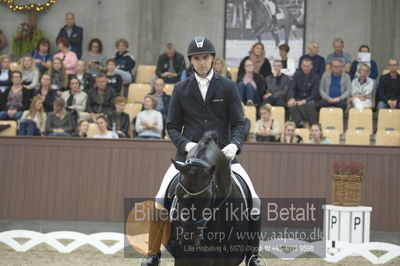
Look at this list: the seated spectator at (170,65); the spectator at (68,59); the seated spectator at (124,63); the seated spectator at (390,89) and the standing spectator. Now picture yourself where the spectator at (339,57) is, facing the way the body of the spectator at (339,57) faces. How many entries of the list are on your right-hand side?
4

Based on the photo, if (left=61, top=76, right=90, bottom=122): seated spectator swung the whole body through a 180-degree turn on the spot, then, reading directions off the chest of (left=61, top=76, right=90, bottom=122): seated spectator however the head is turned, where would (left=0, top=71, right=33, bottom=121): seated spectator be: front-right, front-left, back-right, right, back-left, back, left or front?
left

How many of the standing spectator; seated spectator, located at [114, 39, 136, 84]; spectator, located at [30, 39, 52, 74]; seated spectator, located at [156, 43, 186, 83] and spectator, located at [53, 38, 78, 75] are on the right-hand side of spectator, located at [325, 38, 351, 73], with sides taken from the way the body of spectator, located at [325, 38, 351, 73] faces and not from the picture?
5

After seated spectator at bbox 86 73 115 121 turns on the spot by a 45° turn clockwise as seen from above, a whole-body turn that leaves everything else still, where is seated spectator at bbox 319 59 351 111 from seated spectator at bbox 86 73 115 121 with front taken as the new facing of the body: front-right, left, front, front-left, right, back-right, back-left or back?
back-left

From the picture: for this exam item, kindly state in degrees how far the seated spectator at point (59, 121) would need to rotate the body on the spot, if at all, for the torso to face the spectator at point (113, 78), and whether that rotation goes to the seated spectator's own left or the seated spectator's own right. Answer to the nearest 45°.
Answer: approximately 135° to the seated spectator's own left

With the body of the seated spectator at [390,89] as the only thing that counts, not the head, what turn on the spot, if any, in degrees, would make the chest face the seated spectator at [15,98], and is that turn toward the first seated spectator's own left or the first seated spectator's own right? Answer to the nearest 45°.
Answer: approximately 90° to the first seated spectator's own right

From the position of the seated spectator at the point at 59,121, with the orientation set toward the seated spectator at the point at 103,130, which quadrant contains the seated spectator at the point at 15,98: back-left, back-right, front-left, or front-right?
back-left

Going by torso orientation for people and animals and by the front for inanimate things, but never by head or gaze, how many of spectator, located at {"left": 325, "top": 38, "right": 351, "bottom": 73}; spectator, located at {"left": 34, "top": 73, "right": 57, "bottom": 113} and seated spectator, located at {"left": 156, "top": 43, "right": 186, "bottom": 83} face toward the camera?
3

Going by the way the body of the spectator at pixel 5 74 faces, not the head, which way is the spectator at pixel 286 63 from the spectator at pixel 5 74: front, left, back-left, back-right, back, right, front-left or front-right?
left

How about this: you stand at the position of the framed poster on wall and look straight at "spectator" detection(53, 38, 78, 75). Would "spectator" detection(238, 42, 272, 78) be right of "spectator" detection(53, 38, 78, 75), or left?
left

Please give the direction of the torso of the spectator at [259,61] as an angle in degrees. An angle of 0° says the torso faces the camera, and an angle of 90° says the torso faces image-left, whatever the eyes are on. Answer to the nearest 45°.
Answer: approximately 0°

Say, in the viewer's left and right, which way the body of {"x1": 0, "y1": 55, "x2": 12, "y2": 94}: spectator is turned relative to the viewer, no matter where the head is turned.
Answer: facing the viewer

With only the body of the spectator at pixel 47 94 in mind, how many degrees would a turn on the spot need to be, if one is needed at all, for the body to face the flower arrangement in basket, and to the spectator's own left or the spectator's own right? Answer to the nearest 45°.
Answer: approximately 45° to the spectator's own left

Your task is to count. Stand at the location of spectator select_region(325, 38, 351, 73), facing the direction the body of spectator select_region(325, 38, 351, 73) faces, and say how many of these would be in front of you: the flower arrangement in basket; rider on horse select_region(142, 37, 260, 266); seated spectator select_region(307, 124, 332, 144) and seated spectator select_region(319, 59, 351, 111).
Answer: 4

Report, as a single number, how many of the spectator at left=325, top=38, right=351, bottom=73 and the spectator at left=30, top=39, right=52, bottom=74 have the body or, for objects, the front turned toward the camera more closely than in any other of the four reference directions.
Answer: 2

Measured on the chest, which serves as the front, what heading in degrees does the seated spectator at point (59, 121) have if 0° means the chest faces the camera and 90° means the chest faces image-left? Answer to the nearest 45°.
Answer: approximately 0°

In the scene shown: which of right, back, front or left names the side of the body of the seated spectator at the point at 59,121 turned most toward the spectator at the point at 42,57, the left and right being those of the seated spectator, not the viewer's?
back
